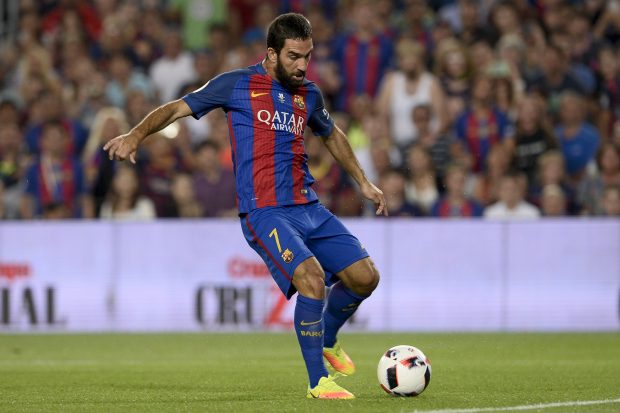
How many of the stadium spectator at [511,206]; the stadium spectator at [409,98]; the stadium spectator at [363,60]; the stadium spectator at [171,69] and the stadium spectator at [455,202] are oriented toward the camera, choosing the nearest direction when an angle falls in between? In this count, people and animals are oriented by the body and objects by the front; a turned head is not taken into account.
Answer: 5

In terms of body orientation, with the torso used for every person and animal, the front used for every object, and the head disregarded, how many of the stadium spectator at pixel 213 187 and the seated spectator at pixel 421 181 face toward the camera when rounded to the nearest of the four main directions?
2

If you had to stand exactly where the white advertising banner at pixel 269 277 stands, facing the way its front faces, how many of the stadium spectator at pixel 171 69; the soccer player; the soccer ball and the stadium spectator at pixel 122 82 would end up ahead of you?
2

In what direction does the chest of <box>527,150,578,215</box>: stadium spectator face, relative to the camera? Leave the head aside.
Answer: toward the camera

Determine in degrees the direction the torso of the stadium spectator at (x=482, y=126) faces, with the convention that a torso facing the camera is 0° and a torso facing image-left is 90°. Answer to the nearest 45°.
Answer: approximately 0°

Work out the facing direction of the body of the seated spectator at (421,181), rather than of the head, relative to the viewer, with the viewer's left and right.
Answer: facing the viewer

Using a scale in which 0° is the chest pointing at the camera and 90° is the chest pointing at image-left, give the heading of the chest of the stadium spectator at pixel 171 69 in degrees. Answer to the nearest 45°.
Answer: approximately 0°

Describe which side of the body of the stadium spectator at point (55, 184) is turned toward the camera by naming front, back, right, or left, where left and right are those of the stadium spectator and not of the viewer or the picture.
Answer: front

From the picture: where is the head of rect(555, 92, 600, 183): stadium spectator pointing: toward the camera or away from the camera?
toward the camera

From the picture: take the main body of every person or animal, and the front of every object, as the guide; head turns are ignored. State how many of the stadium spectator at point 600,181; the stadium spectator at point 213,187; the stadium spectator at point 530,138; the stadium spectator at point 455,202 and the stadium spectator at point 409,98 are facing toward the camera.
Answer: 5

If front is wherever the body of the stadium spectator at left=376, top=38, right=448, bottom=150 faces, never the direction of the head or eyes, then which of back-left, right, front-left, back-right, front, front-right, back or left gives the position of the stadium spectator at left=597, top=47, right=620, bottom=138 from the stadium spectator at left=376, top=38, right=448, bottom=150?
left

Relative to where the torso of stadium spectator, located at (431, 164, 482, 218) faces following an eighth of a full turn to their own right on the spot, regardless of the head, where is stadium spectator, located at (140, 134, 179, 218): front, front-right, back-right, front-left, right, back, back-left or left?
front-right
